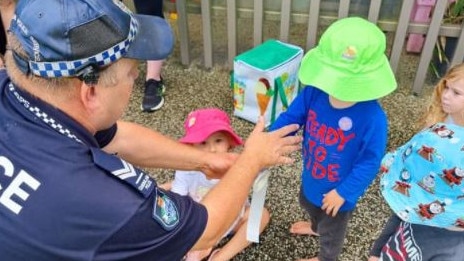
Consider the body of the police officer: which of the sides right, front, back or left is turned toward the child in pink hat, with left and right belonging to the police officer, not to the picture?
front

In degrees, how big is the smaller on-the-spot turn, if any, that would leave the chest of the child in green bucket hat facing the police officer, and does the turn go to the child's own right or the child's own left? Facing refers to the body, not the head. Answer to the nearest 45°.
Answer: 0° — they already face them

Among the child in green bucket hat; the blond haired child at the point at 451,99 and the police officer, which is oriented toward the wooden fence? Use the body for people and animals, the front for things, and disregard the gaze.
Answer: the police officer

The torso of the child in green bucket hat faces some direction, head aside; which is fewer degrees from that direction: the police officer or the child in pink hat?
the police officer

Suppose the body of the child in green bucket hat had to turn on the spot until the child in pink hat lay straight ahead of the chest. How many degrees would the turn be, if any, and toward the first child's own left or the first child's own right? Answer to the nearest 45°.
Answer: approximately 45° to the first child's own right

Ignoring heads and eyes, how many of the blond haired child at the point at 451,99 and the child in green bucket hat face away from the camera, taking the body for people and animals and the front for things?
0

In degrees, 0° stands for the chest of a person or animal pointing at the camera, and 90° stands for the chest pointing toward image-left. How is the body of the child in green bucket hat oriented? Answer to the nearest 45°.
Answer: approximately 45°

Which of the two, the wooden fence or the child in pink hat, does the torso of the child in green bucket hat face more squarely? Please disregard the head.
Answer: the child in pink hat

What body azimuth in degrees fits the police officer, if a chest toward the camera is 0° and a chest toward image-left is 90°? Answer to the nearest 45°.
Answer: approximately 225°
